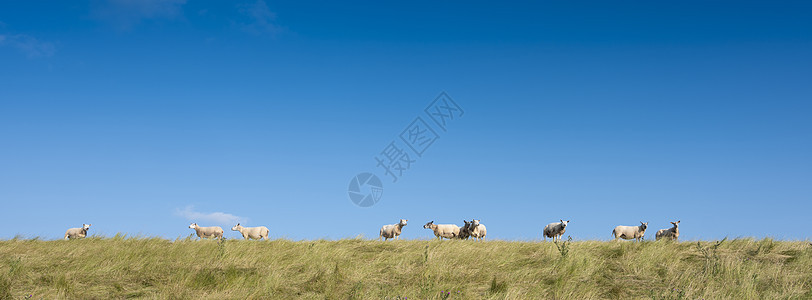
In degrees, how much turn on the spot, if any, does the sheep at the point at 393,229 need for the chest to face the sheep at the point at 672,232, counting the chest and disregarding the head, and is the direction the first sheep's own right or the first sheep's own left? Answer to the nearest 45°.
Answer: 0° — it already faces it

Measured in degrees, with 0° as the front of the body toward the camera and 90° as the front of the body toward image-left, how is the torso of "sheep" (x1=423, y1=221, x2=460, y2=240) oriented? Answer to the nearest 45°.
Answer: approximately 90°

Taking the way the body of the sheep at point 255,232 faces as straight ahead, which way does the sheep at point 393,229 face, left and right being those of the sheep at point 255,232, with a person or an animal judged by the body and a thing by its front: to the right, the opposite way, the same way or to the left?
the opposite way

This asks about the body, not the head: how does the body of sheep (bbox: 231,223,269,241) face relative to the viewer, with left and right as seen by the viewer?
facing to the left of the viewer

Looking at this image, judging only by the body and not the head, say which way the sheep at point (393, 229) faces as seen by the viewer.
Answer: to the viewer's right

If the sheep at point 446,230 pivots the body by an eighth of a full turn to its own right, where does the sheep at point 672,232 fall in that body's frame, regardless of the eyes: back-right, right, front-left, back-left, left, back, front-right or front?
back-right

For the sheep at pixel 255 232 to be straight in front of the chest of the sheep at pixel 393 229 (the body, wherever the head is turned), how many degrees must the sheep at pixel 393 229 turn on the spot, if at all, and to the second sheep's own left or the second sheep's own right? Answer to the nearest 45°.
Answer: approximately 135° to the second sheep's own left

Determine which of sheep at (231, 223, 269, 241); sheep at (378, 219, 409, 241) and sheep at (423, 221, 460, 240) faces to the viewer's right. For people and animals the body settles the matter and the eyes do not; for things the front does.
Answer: sheep at (378, 219, 409, 241)

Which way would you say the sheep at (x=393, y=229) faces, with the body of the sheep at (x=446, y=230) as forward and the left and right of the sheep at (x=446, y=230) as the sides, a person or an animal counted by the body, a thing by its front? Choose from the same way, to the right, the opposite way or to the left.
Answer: the opposite way

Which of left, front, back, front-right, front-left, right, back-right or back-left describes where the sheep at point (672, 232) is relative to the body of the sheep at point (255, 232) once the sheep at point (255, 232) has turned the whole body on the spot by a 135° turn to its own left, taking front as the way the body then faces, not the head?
front

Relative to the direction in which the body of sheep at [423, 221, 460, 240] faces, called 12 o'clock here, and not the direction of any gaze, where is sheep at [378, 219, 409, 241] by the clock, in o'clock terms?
sheep at [378, 219, 409, 241] is roughly at 1 o'clock from sheep at [423, 221, 460, 240].

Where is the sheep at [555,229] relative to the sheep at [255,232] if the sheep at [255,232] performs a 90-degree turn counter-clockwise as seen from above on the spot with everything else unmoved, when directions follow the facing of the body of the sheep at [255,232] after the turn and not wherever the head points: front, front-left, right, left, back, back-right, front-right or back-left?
front-left

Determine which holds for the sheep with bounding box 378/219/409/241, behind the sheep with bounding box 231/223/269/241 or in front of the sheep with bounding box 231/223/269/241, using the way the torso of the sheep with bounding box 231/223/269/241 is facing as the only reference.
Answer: behind
